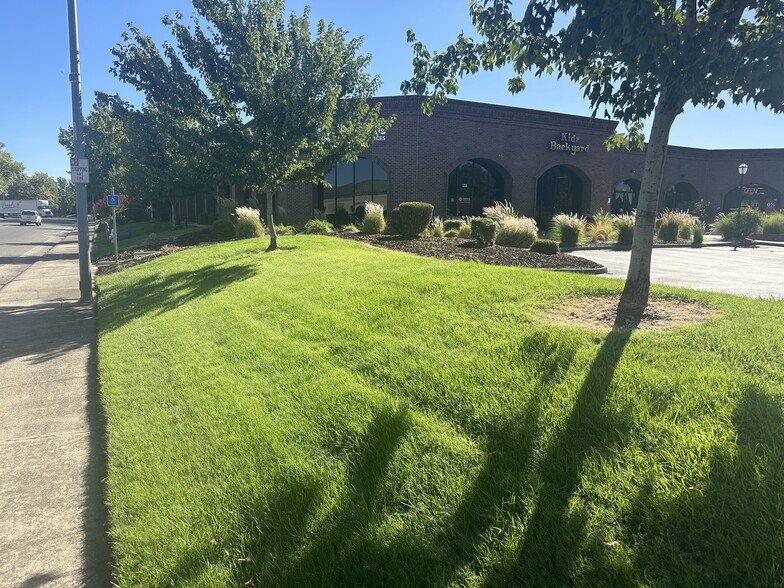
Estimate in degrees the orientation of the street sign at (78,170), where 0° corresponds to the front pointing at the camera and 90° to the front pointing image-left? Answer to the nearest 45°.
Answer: approximately 0°

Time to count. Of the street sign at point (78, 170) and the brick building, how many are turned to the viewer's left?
0

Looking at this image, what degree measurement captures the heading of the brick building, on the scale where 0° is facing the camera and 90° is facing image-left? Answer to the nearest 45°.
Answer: approximately 315°

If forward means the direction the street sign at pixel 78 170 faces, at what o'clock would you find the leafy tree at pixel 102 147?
The leafy tree is roughly at 6 o'clock from the street sign.

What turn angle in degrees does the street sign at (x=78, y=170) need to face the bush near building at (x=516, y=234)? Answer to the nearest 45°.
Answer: approximately 90° to its left

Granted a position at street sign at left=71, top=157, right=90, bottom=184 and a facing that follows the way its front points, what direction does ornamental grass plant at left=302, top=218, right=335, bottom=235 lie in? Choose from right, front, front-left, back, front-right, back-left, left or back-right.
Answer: back-left

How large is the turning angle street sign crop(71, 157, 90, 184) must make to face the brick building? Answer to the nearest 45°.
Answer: approximately 135° to its left
